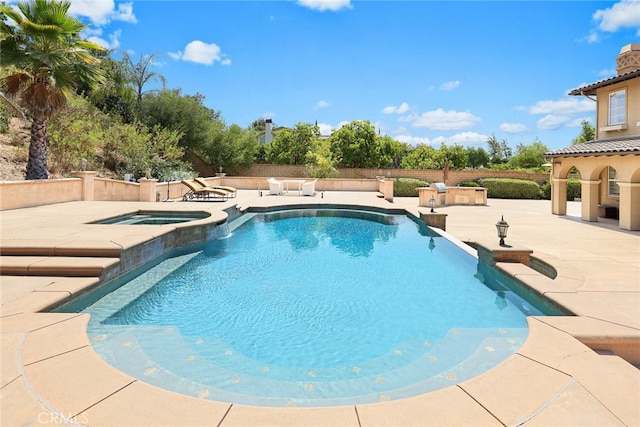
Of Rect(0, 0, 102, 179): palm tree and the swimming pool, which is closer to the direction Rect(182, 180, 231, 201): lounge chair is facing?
the swimming pool

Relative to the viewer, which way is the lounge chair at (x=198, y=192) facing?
to the viewer's right

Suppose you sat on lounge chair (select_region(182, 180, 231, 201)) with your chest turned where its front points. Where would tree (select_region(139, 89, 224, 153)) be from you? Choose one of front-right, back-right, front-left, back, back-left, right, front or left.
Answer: left

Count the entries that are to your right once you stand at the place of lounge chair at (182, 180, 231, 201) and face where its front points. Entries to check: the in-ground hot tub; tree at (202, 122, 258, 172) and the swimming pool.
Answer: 2
